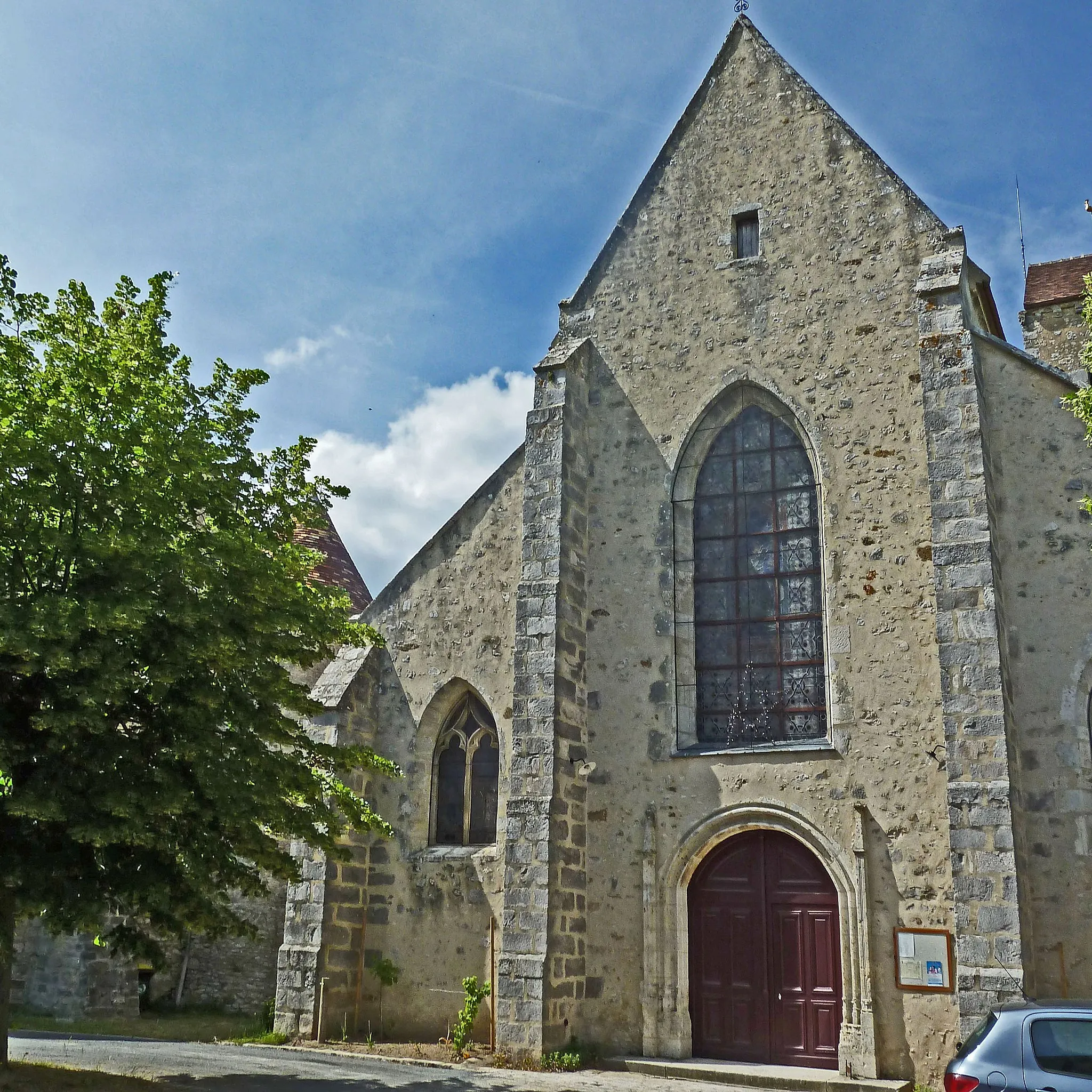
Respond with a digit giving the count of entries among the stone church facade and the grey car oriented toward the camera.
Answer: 1

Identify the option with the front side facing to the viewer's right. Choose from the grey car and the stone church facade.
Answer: the grey car

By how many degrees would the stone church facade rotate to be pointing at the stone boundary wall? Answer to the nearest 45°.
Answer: approximately 90° to its right

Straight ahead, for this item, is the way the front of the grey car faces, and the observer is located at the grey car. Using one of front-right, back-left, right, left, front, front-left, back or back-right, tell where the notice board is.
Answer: left

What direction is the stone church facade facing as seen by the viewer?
toward the camera

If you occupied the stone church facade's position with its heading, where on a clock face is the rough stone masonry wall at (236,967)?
The rough stone masonry wall is roughly at 4 o'clock from the stone church facade.

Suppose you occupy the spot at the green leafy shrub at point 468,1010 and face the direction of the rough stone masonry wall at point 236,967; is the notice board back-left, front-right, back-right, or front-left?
back-right

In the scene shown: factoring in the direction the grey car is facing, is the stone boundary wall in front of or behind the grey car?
behind

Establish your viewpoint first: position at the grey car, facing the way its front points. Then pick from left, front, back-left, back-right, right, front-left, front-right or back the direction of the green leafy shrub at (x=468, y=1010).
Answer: back-left

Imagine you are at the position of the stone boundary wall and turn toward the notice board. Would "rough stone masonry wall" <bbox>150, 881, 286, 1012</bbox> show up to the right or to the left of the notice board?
left
